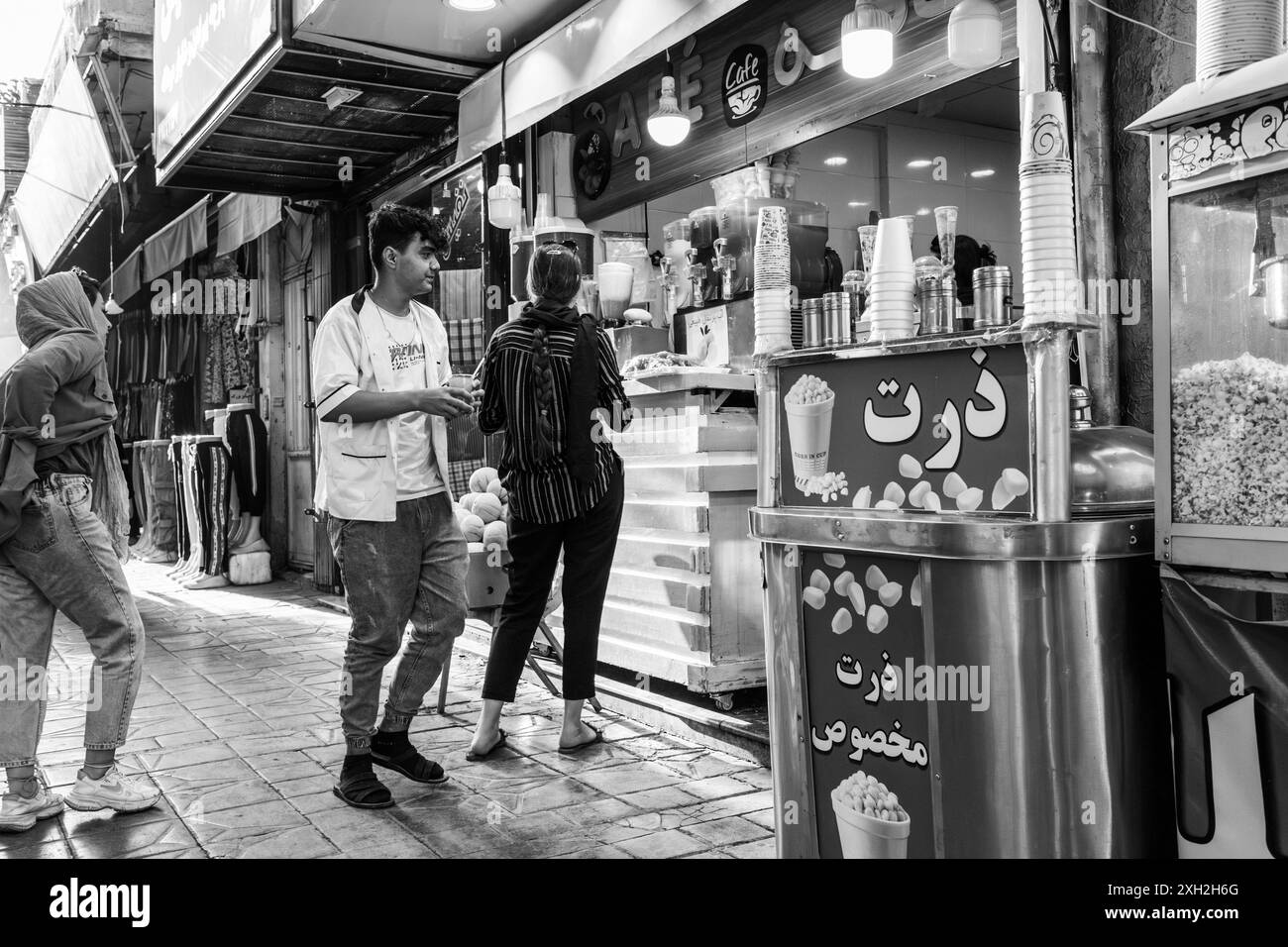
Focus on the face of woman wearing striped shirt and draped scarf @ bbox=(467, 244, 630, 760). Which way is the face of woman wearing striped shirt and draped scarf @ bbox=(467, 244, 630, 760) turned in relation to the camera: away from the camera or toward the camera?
away from the camera

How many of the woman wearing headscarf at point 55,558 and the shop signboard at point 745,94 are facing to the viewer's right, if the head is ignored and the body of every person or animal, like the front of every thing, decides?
1

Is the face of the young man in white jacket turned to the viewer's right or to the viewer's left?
to the viewer's right

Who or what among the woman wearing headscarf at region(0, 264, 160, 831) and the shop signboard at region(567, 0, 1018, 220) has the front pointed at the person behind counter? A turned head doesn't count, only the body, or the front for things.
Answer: the woman wearing headscarf

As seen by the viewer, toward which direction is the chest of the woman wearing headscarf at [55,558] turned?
to the viewer's right
